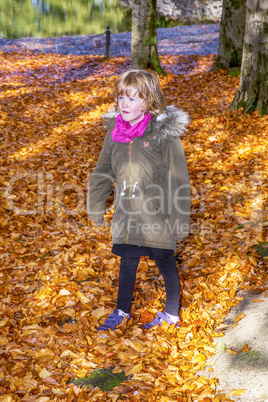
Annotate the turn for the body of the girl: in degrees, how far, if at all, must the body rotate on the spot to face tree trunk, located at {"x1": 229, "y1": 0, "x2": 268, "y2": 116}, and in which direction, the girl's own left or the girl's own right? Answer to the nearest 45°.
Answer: approximately 135° to the girl's own right

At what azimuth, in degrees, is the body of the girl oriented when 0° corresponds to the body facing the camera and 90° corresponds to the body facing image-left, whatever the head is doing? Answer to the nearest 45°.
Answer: approximately 45°

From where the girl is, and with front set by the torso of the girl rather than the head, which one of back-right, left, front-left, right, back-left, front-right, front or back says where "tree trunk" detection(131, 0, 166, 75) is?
back-right

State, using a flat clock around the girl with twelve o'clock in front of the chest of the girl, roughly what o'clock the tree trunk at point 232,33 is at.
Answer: The tree trunk is roughly at 5 o'clock from the girl.
